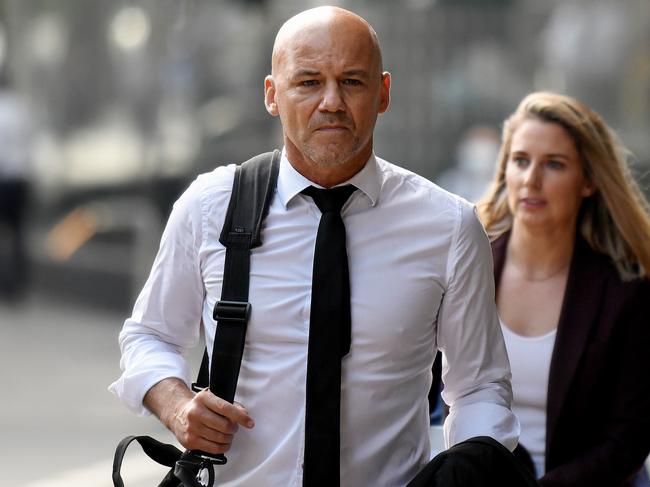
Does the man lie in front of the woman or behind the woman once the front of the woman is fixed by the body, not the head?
in front

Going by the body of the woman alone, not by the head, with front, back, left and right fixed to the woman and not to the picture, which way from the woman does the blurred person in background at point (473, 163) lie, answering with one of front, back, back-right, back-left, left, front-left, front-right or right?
back-right

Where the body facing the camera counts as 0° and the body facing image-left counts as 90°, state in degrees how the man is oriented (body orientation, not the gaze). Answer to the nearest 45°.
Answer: approximately 0°

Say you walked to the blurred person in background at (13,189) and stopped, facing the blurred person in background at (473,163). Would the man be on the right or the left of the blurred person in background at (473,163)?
right

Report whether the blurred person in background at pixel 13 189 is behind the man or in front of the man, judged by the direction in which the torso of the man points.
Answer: behind

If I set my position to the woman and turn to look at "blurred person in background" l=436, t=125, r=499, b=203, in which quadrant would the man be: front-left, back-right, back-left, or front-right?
back-left

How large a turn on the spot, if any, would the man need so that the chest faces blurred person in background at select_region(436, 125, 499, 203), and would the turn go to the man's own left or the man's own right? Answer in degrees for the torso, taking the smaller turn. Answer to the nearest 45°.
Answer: approximately 180°

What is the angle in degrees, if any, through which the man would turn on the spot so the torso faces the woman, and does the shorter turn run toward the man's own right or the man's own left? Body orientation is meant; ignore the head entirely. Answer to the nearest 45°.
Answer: approximately 135° to the man's own left

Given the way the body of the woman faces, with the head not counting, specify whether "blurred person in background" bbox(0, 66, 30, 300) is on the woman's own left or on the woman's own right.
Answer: on the woman's own right

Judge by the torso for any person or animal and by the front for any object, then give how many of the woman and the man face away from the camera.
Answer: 0

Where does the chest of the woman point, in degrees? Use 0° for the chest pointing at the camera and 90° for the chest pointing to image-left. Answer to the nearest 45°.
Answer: approximately 45°
